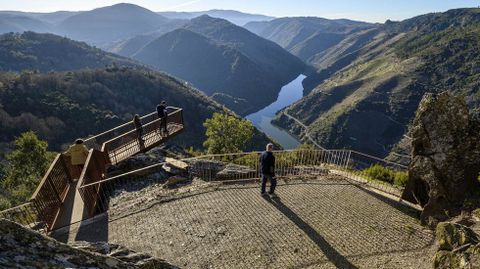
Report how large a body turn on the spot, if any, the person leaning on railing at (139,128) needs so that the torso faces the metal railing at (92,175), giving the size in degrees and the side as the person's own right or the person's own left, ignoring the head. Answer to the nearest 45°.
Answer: approximately 135° to the person's own left

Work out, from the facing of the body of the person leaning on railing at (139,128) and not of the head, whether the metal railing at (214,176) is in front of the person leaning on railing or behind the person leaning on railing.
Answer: behind

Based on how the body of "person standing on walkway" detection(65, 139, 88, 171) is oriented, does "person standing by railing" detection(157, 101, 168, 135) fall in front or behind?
in front

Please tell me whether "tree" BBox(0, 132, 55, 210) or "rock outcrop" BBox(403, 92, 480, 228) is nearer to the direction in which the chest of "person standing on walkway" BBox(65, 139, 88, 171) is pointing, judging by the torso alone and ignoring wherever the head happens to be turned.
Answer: the tree

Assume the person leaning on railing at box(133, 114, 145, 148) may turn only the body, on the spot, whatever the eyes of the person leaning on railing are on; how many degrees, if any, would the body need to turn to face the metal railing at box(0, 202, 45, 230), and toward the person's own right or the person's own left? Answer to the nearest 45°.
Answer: approximately 90° to the person's own left

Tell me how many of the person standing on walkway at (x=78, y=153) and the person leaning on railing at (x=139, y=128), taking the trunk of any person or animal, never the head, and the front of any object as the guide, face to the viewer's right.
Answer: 0

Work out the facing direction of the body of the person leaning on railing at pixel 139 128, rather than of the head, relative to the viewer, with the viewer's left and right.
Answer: facing away from the viewer and to the left of the viewer

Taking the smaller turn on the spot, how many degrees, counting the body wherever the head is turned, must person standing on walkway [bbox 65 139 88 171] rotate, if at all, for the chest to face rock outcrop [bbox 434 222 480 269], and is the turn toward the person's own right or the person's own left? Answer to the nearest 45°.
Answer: approximately 135° to the person's own right

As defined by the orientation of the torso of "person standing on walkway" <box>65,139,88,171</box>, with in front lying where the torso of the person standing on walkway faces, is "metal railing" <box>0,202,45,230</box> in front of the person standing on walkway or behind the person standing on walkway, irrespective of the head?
behind

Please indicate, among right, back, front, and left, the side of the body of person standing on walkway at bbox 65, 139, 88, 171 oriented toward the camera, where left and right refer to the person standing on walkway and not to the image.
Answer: back
